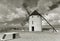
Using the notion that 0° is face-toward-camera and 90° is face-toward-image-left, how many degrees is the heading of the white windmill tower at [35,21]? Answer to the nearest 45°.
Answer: approximately 0°
